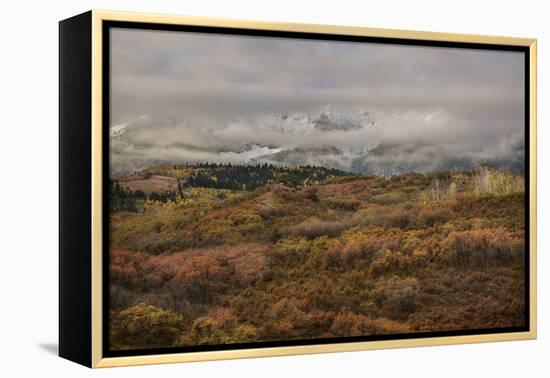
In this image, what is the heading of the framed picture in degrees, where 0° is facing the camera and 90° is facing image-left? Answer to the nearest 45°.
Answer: approximately 315°
